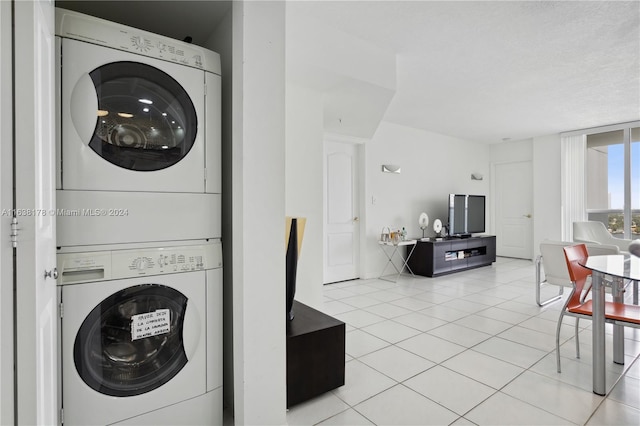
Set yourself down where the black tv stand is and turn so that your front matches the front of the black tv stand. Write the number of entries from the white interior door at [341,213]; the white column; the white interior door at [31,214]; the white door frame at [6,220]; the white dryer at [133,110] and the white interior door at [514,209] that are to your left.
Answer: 1

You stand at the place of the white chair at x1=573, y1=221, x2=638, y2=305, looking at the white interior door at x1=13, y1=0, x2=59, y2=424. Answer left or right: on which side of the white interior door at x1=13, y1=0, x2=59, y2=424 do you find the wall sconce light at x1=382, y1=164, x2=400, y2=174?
right

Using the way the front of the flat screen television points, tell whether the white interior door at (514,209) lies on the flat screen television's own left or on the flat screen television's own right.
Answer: on the flat screen television's own left

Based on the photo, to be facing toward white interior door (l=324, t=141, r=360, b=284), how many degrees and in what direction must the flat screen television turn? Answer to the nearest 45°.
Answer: approximately 90° to its right

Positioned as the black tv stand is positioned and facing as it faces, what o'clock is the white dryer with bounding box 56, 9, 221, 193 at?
The white dryer is roughly at 2 o'clock from the black tv stand.

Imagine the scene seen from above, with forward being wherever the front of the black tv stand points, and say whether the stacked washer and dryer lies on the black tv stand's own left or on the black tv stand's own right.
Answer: on the black tv stand's own right

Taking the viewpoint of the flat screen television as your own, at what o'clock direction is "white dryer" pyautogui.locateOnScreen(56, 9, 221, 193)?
The white dryer is roughly at 2 o'clock from the flat screen television.

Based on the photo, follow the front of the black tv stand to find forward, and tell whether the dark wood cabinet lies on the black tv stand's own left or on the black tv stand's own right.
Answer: on the black tv stand's own right

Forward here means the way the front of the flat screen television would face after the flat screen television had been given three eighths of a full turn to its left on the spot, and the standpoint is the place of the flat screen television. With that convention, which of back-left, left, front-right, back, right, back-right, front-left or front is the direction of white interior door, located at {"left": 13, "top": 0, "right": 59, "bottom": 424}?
back

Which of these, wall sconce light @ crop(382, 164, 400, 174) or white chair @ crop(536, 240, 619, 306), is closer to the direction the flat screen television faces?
the white chair

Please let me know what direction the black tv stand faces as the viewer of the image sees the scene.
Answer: facing the viewer and to the right of the viewer

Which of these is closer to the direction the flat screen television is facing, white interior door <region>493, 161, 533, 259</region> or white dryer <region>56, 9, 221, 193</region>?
the white dryer
